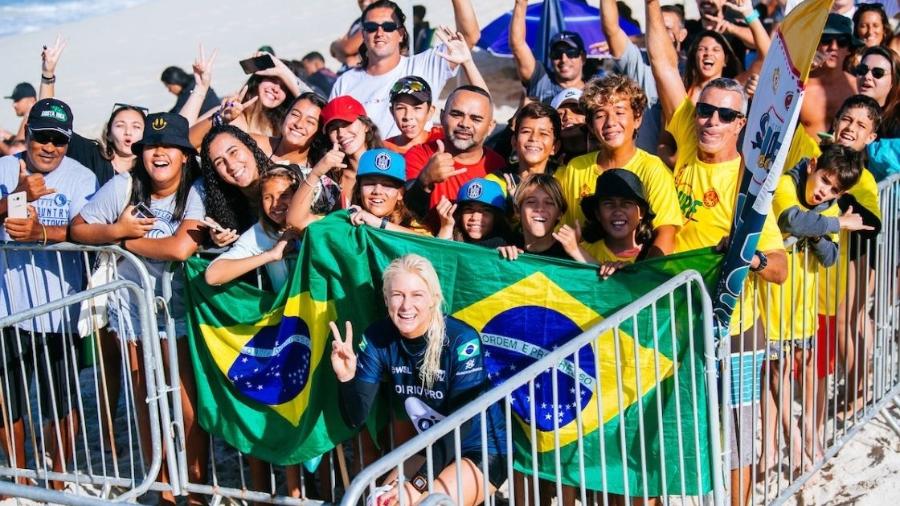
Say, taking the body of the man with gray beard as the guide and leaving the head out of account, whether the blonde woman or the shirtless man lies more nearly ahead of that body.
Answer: the blonde woman

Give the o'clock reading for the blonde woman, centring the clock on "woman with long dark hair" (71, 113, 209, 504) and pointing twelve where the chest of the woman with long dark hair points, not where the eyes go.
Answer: The blonde woman is roughly at 11 o'clock from the woman with long dark hair.

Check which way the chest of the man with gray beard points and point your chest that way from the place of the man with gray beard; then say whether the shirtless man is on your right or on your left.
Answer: on your left

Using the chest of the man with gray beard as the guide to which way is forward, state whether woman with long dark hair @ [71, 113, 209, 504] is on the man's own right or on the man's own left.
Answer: on the man's own right

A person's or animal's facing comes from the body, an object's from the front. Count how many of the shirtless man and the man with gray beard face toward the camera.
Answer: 2

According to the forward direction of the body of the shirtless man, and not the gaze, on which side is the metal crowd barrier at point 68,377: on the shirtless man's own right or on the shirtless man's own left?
on the shirtless man's own right

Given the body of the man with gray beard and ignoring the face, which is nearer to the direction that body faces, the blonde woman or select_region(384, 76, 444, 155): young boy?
the blonde woman
